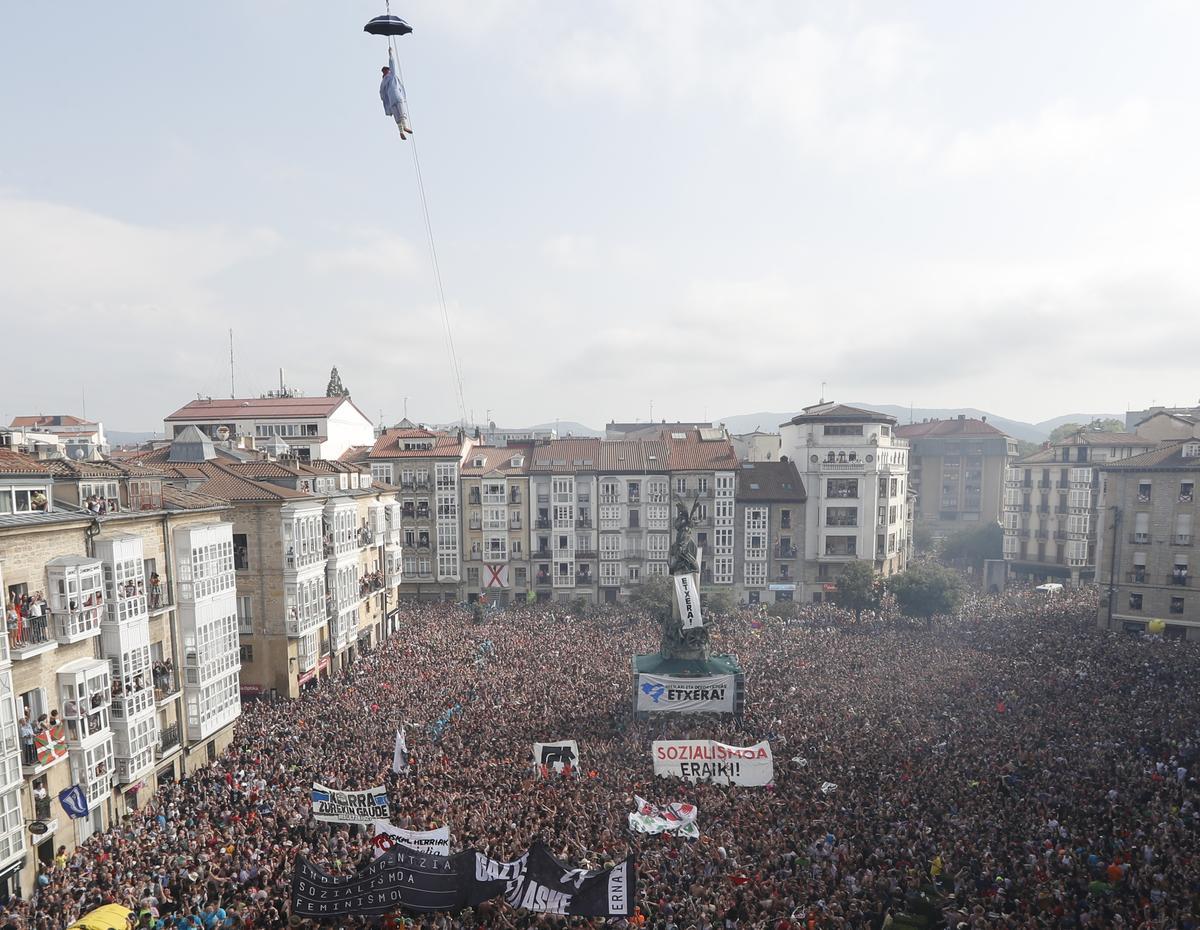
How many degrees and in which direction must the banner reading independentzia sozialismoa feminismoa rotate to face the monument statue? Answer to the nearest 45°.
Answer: approximately 135° to its left

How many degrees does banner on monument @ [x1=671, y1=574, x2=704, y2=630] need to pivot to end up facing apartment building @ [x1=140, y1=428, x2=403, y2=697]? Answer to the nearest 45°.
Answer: approximately 90° to its right

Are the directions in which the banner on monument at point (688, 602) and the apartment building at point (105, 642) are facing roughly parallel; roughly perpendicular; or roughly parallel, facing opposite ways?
roughly perpendicular

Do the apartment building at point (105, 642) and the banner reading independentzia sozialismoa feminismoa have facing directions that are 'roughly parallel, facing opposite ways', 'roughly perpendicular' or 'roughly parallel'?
roughly perpendicular

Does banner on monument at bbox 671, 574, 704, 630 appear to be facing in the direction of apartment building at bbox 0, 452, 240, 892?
no

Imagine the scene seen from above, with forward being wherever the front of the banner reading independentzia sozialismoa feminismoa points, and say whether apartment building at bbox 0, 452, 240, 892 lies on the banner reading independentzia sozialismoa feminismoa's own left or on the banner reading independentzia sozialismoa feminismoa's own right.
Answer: on the banner reading independentzia sozialismoa feminismoa's own right

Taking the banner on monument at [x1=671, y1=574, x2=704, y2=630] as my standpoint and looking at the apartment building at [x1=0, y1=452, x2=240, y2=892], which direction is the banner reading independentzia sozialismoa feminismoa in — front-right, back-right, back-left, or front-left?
front-left

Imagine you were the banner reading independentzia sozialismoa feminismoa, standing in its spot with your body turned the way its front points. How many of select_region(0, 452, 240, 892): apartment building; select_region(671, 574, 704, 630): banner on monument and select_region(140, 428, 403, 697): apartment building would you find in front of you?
0

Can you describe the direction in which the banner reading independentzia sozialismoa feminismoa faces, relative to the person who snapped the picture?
facing the viewer

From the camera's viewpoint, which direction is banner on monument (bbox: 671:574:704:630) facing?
toward the camera

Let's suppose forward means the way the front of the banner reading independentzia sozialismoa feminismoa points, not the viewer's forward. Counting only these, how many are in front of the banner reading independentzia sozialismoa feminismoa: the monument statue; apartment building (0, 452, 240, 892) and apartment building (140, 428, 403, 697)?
0

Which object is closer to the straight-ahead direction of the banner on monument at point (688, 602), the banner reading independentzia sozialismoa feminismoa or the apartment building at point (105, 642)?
the banner reading independentzia sozialismoa feminismoa

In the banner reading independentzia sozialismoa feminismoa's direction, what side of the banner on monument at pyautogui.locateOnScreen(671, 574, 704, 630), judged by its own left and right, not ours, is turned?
front

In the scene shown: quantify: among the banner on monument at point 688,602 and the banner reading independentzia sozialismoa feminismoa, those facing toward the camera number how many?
2
